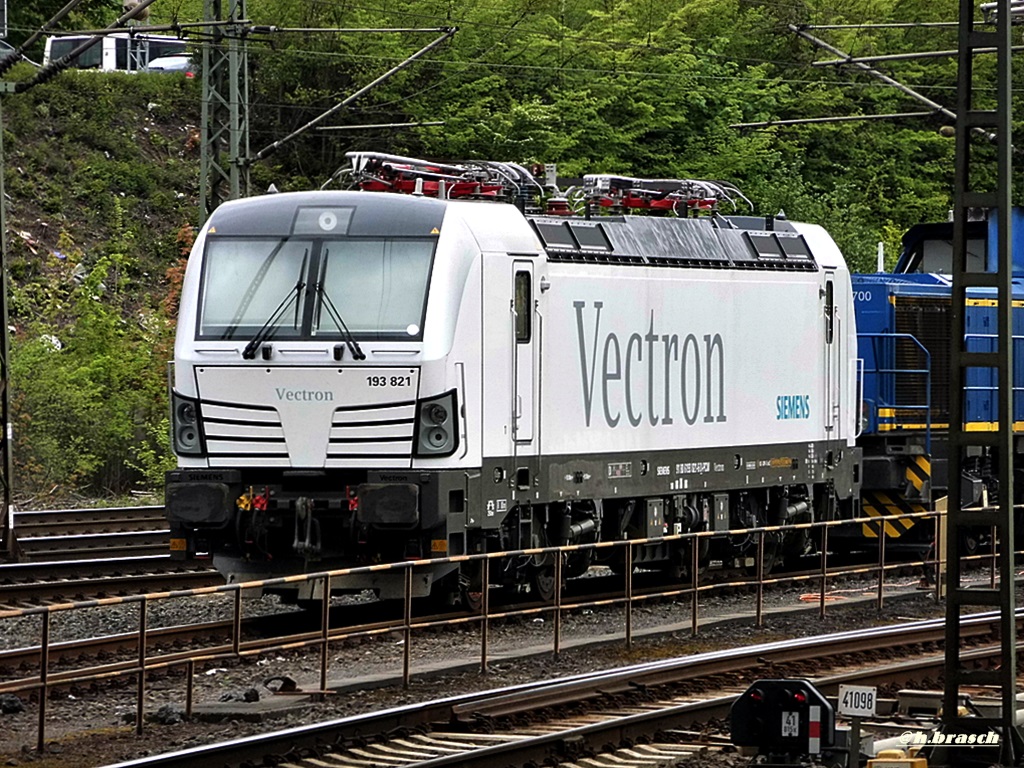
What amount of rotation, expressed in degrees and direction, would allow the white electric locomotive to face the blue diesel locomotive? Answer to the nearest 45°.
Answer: approximately 180°

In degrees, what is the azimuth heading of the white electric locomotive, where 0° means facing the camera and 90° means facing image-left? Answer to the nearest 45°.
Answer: approximately 45°
